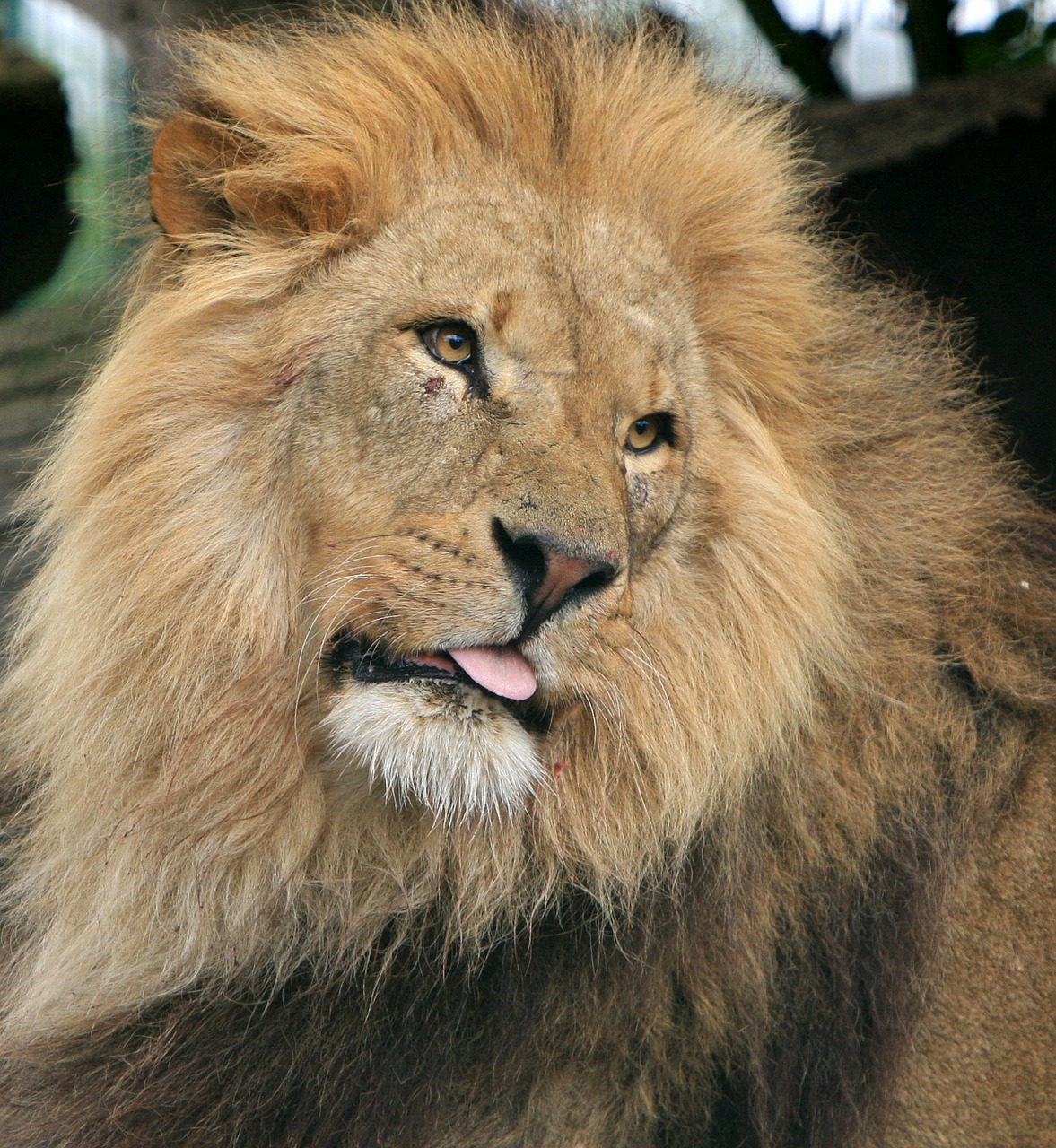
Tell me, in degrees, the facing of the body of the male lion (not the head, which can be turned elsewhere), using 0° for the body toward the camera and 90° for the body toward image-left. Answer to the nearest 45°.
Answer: approximately 45°
